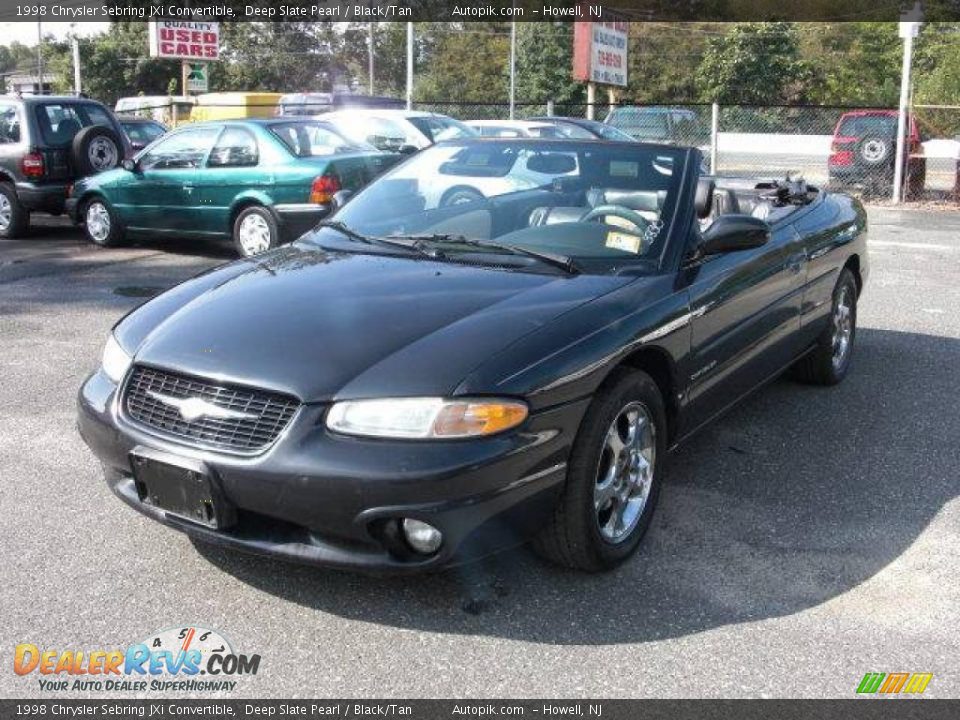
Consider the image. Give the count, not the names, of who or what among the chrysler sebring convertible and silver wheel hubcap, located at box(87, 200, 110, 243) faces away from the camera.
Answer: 0

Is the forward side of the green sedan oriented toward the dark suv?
yes

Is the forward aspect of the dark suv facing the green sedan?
no

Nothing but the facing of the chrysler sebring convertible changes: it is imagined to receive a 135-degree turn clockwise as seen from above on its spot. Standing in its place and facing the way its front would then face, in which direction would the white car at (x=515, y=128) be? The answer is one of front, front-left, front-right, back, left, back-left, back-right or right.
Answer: front

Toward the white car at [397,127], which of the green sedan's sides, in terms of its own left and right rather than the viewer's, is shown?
right

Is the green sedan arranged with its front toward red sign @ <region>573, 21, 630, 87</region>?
no

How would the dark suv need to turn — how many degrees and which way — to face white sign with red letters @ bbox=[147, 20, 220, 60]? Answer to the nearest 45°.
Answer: approximately 45° to its right

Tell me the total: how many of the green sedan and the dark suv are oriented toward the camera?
0

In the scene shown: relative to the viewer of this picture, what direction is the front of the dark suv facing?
facing away from the viewer and to the left of the viewer

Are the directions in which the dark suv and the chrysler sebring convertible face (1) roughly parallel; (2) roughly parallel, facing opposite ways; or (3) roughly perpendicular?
roughly perpendicular

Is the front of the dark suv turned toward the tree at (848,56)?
no

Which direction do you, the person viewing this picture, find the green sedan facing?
facing away from the viewer and to the left of the viewer

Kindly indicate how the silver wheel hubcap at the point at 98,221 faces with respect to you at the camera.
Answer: facing the viewer and to the left of the viewer

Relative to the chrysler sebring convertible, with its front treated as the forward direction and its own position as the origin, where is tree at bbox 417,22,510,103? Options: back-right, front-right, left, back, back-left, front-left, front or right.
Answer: back-right
